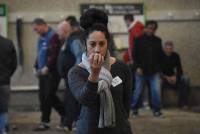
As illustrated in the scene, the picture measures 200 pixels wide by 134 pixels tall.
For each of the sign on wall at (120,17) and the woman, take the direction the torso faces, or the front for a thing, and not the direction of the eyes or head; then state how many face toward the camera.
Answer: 2

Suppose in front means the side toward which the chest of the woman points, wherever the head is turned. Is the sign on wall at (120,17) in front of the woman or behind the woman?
behind

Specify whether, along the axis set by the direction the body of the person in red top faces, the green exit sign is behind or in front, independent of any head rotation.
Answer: in front

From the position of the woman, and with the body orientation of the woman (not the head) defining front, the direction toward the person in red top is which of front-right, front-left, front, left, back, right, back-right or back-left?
back
